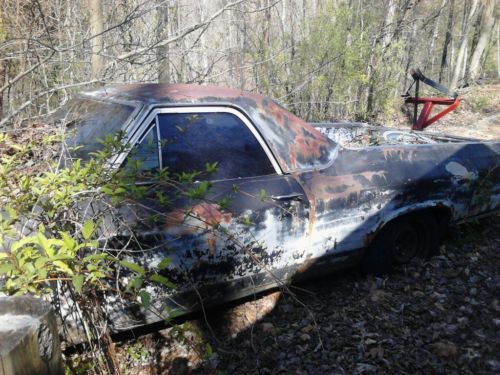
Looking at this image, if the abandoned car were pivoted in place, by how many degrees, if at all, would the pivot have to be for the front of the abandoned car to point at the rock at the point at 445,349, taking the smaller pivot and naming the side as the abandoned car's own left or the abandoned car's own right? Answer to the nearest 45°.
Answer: approximately 135° to the abandoned car's own left

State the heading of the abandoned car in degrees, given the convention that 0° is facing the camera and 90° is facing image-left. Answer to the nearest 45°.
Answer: approximately 45°

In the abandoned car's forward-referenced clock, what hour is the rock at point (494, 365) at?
The rock is roughly at 8 o'clock from the abandoned car.
